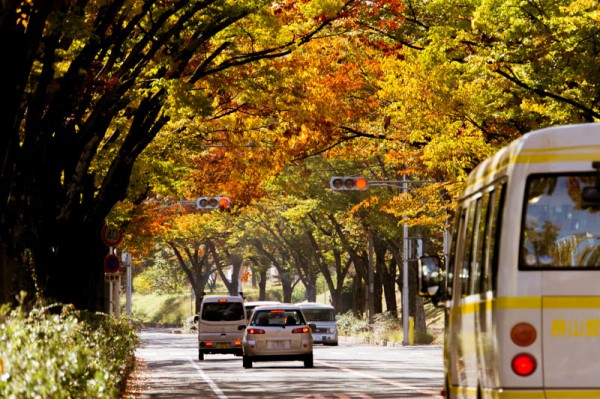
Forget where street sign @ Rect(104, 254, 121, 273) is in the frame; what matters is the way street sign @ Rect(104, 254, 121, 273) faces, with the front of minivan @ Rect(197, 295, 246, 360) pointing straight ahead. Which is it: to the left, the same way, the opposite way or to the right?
the opposite way

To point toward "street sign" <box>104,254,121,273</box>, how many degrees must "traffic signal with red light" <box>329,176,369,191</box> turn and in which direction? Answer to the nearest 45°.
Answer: approximately 45° to its right

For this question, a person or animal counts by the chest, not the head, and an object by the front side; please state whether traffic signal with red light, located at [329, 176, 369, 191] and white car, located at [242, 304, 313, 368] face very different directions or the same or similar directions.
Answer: very different directions

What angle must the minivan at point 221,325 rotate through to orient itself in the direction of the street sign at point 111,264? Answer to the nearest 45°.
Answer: approximately 135° to its left

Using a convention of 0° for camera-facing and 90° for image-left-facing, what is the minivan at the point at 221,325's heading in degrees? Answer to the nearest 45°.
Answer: approximately 180°

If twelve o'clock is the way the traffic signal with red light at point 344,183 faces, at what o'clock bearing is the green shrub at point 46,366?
The green shrub is roughly at 12 o'clock from the traffic signal with red light.

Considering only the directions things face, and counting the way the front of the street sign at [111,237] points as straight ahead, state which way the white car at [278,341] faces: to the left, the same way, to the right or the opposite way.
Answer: the opposite way

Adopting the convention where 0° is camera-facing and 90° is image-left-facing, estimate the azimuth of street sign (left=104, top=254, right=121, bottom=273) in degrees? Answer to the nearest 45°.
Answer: approximately 0°

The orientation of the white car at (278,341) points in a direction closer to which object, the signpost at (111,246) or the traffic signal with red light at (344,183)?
the traffic signal with red light

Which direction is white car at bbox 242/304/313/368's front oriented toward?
away from the camera

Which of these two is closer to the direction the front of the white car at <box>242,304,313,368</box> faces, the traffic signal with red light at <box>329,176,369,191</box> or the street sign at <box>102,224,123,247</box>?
the traffic signal with red light

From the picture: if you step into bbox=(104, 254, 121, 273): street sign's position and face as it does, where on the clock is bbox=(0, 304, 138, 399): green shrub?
The green shrub is roughly at 12 o'clock from the street sign.
